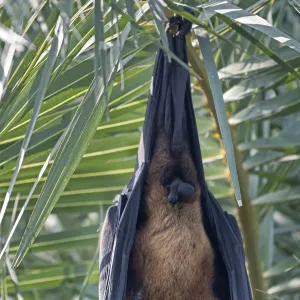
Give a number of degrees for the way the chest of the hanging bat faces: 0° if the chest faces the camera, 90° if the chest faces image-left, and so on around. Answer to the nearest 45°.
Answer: approximately 0°
